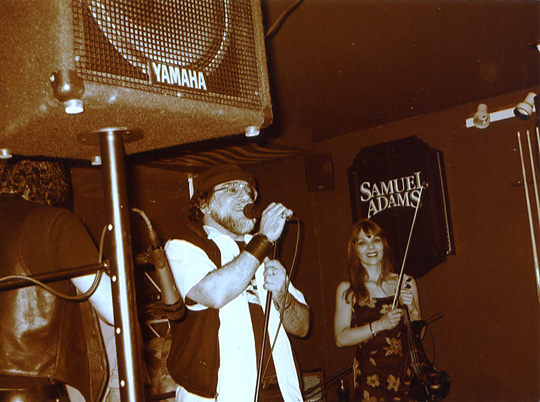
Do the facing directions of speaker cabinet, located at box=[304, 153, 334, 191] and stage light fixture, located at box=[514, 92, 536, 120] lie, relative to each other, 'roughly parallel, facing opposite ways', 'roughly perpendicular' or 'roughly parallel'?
roughly perpendicular

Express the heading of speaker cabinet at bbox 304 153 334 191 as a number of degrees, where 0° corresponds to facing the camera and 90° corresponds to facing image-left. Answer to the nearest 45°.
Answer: approximately 0°

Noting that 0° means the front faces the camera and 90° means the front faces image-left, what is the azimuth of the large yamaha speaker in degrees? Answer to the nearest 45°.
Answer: approximately 315°

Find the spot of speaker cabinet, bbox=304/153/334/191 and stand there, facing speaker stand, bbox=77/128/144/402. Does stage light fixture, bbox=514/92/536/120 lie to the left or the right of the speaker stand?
left

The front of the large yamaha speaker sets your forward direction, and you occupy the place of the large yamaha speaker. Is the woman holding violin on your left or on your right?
on your left

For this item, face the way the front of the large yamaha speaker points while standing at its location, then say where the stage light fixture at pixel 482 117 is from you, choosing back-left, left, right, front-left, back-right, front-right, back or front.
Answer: left

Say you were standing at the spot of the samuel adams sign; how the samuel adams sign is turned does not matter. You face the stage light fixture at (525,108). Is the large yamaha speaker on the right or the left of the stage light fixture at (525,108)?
right

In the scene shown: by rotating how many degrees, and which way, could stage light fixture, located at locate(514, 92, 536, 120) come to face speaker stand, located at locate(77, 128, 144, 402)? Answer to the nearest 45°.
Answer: approximately 45° to its left

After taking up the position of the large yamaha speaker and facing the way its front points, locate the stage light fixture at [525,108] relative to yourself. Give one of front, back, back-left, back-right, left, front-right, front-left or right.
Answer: left

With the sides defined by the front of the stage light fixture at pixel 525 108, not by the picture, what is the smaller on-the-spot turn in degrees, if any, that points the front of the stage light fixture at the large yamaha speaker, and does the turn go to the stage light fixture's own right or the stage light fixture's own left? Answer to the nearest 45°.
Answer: approximately 45° to the stage light fixture's own left

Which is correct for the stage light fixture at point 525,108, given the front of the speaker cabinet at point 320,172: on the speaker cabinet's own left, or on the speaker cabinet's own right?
on the speaker cabinet's own left

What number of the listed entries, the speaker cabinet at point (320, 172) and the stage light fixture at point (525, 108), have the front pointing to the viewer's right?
0
